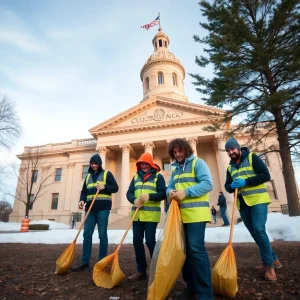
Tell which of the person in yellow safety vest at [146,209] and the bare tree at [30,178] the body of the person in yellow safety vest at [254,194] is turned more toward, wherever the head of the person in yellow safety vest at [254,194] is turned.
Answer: the person in yellow safety vest

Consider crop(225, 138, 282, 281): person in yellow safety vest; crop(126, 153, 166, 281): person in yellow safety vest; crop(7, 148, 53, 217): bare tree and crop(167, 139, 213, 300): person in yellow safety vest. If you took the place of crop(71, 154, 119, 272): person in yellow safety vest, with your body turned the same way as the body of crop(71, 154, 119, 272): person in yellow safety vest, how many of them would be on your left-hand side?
3

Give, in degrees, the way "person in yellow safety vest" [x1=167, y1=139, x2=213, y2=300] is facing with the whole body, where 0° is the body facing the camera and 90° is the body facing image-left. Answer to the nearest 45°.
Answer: approximately 45°

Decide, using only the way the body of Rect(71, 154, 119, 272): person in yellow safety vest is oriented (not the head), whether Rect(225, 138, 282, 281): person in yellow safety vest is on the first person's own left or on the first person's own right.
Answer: on the first person's own left

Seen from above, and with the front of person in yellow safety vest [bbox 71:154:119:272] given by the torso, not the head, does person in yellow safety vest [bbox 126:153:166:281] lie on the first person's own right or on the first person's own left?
on the first person's own left

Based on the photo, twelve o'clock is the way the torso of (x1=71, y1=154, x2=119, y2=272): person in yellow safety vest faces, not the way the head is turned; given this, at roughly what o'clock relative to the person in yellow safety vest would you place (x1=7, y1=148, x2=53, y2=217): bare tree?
The bare tree is roughly at 4 o'clock from the person in yellow safety vest.

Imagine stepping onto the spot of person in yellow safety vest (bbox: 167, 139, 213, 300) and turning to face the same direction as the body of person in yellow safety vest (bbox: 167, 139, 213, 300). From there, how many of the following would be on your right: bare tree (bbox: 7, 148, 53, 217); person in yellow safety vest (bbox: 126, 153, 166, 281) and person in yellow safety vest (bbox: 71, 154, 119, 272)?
3

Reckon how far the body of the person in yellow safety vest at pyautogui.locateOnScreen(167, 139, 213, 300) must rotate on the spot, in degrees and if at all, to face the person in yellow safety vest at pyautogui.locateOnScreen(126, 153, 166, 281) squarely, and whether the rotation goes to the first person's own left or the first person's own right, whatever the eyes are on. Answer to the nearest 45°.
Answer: approximately 90° to the first person's own right

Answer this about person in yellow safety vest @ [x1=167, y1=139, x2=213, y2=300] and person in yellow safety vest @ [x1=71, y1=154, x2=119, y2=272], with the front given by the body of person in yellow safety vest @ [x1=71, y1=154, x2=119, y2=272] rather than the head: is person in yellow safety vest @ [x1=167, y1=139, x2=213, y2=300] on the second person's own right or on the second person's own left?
on the second person's own left
